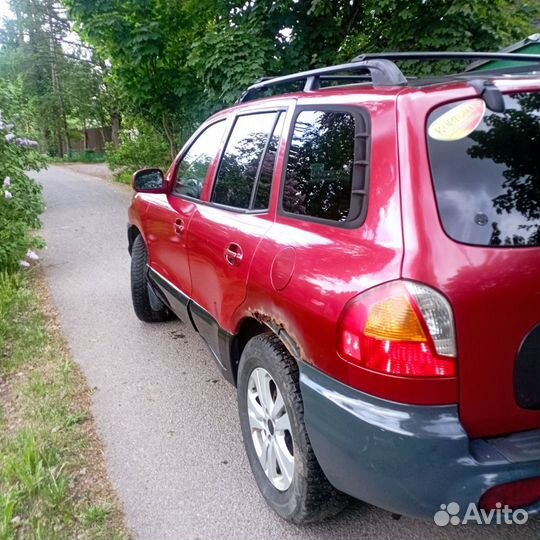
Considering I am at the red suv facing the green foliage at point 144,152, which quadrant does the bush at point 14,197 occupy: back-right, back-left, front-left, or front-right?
front-left

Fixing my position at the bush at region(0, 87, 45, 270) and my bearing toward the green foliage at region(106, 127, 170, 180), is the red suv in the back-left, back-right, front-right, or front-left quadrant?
back-right

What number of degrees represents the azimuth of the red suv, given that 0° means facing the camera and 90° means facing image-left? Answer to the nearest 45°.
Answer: approximately 135°

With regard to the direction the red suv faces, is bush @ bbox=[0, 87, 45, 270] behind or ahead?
ahead

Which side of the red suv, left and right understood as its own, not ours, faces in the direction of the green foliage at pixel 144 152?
front
